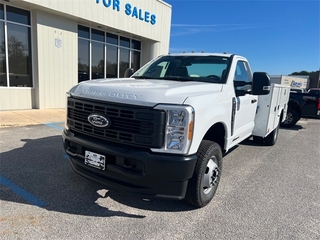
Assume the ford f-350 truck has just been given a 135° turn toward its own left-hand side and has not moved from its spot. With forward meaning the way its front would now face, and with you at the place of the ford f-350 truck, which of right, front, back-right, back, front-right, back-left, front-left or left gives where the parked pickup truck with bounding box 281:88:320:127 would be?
front-left

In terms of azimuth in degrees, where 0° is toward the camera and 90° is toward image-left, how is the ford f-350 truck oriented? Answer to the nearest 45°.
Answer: approximately 45°

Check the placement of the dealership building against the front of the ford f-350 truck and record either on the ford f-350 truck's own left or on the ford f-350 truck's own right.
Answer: on the ford f-350 truck's own right

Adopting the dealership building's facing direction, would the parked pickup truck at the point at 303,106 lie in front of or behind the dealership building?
in front
